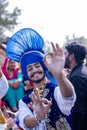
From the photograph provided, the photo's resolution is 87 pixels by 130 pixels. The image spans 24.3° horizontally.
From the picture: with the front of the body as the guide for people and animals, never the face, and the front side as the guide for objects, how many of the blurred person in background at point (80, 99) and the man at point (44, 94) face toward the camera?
1

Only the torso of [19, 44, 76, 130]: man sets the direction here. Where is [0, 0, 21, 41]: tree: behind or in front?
behind

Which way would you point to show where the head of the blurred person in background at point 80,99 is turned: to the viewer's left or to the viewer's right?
to the viewer's left

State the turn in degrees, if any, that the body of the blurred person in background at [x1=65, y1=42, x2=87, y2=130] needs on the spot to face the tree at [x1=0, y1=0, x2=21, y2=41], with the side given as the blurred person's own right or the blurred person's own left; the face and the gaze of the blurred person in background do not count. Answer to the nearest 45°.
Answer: approximately 45° to the blurred person's own right
